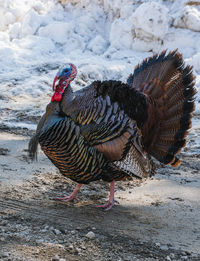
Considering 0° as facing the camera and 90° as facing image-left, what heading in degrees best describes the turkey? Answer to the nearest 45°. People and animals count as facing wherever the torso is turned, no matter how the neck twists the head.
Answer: approximately 90°
